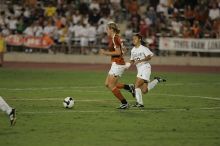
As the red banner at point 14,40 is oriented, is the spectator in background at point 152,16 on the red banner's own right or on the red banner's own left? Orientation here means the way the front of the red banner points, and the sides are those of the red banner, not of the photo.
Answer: on the red banner's own left

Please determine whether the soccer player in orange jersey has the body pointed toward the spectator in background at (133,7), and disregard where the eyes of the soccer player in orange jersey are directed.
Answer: no

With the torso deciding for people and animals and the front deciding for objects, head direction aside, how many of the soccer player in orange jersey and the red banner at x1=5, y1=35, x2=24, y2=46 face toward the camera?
1

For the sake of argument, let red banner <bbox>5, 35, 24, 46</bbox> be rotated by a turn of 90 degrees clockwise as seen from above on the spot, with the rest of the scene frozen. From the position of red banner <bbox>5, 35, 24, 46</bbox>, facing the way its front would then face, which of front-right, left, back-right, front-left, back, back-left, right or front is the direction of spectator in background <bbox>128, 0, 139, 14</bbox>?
back

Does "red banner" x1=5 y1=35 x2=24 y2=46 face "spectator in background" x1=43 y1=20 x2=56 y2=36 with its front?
no

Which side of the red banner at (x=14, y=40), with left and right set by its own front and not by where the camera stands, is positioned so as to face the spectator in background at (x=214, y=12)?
left

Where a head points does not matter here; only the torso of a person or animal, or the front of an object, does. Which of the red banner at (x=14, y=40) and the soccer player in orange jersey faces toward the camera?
the red banner

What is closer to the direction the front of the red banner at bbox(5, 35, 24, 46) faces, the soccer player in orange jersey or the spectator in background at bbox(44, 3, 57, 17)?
the soccer player in orange jersey

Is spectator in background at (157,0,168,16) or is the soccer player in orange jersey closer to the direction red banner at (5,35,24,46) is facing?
the soccer player in orange jersey

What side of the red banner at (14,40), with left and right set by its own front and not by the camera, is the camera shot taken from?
front

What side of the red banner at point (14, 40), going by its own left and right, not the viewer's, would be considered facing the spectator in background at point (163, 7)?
left

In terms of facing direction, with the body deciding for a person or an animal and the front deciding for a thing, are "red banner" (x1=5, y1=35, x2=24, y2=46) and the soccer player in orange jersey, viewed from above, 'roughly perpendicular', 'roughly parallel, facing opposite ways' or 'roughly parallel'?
roughly perpendicular
